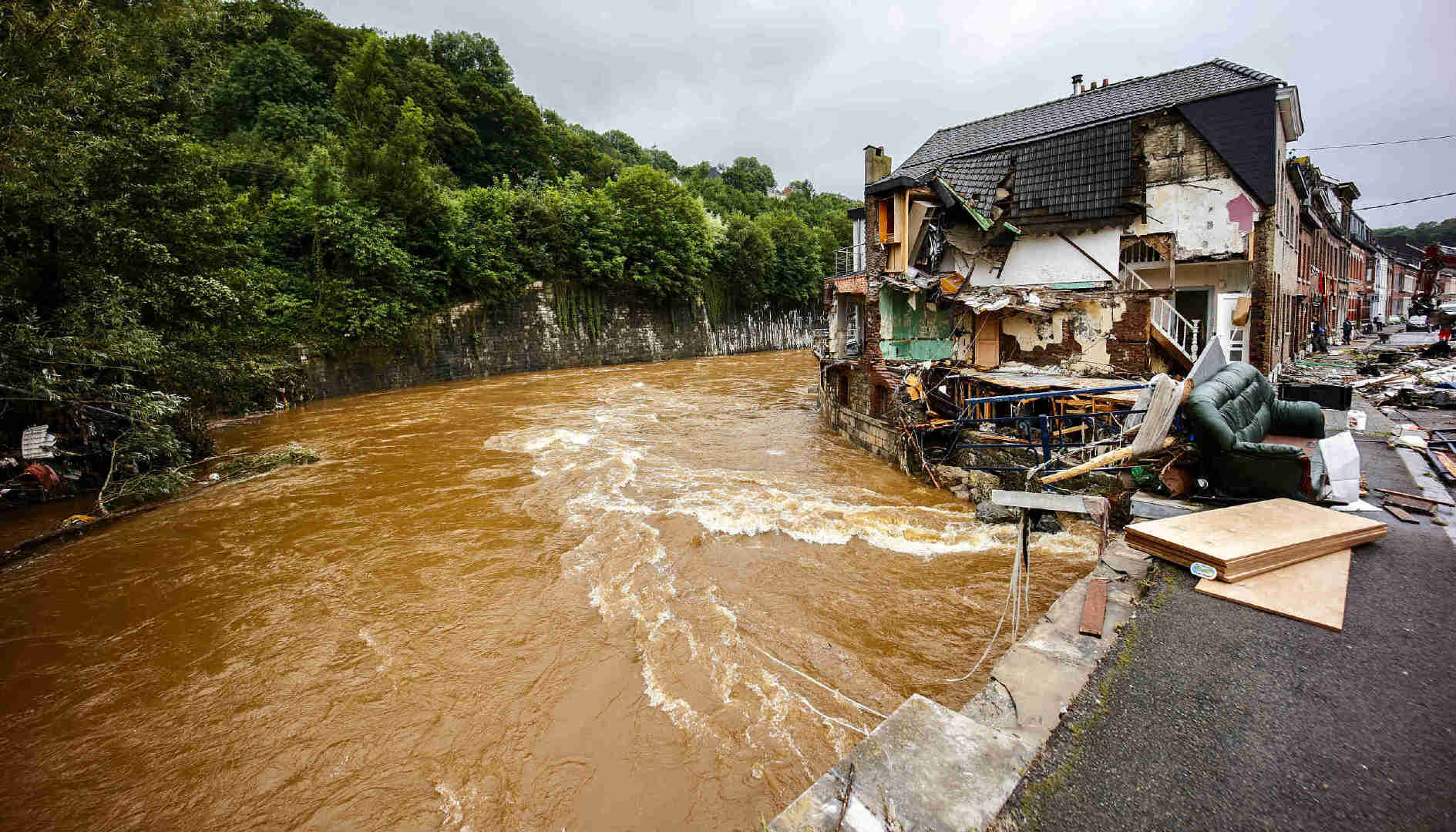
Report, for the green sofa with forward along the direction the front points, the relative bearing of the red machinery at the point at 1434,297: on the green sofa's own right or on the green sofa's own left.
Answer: on the green sofa's own left

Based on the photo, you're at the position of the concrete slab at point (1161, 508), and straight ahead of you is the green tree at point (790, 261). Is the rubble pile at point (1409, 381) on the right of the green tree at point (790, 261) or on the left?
right

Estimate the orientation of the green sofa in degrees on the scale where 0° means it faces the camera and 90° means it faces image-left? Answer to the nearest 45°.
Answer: approximately 270°

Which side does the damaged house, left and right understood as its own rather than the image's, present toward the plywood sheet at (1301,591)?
right

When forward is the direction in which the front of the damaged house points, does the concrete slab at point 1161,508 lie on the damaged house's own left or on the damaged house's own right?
on the damaged house's own right

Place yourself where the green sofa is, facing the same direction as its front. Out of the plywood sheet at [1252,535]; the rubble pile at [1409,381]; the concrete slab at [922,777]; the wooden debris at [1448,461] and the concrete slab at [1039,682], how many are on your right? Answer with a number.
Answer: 3

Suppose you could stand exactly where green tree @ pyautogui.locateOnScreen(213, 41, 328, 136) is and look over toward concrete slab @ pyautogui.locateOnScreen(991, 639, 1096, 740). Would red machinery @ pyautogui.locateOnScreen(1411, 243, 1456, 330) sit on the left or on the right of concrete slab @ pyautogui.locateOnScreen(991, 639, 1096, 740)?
left

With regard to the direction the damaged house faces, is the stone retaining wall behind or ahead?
behind

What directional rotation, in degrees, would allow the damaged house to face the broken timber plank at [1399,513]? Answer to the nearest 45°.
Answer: approximately 90° to its right

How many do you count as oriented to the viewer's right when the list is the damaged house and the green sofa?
2

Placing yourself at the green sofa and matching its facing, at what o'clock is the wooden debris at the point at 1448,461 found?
The wooden debris is roughly at 10 o'clock from the green sofa.

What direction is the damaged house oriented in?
to the viewer's right
